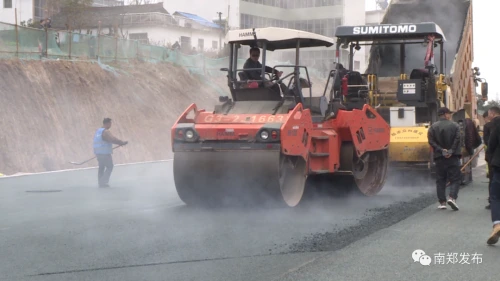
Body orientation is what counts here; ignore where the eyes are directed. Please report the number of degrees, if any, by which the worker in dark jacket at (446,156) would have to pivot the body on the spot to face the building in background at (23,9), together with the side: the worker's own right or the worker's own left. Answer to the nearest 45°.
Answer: approximately 45° to the worker's own left

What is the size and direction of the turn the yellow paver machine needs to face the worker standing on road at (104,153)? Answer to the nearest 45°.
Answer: approximately 90° to its left

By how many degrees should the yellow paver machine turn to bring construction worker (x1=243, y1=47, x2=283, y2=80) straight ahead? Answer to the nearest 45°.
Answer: approximately 135° to its left

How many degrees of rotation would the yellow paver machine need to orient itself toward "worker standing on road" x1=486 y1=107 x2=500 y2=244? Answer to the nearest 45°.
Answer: approximately 180°

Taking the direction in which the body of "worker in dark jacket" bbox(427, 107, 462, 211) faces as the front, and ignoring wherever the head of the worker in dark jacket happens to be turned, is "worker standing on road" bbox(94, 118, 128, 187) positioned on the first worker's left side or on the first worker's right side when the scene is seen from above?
on the first worker's left side

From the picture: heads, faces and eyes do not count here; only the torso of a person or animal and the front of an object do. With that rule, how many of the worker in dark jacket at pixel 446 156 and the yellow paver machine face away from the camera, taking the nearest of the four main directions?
2

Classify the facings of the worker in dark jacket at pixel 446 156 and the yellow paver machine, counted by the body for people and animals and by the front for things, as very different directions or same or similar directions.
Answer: same or similar directions

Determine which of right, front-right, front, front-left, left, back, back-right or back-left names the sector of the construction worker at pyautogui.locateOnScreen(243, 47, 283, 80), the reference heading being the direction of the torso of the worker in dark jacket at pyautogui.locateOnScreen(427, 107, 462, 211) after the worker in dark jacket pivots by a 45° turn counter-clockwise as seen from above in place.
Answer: front-left

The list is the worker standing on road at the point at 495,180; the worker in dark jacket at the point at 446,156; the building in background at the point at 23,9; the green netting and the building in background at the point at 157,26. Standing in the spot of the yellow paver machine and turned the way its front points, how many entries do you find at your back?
2

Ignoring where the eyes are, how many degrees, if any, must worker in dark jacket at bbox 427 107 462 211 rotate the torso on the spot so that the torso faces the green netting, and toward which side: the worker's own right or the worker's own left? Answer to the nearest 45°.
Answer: approximately 45° to the worker's own left

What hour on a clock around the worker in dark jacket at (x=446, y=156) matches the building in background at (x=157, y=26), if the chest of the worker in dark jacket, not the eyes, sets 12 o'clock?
The building in background is roughly at 11 o'clock from the worker in dark jacket.

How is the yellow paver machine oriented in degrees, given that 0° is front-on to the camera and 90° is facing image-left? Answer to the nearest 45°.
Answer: approximately 180°

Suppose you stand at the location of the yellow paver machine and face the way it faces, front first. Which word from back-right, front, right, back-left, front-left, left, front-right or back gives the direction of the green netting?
front-left

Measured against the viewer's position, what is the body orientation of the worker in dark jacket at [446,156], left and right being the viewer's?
facing away from the viewer

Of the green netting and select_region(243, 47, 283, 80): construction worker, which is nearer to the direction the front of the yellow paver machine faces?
the green netting

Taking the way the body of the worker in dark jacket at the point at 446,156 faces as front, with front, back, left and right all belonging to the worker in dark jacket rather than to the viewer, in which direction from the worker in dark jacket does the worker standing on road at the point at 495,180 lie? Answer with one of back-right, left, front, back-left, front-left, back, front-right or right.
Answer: back
